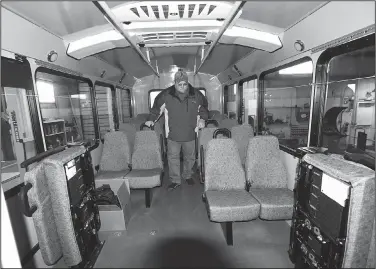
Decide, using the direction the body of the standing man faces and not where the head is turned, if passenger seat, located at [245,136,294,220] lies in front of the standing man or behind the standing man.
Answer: in front

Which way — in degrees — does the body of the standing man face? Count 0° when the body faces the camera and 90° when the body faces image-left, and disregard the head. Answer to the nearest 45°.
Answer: approximately 0°

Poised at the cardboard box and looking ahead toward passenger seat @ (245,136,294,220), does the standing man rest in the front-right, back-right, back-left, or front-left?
front-left

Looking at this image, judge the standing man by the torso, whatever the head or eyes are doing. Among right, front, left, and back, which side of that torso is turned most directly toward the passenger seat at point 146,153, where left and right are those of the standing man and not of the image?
right

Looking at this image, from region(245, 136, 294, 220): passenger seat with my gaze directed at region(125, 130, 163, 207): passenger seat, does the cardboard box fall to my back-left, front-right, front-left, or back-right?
front-left

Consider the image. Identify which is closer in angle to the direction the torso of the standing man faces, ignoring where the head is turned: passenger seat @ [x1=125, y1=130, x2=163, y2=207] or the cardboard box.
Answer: the cardboard box

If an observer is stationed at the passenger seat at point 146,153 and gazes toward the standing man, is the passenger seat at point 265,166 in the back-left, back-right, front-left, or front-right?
front-right

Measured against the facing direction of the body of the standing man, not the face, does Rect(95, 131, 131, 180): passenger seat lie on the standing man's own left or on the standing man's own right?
on the standing man's own right

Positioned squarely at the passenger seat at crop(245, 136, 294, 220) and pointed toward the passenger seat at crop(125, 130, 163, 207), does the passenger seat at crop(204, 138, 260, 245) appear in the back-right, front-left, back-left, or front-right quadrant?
front-left

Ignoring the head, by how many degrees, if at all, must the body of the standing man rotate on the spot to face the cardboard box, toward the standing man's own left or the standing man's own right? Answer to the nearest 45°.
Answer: approximately 45° to the standing man's own right

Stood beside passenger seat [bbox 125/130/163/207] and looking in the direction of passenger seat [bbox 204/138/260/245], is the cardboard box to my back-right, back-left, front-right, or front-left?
front-right
